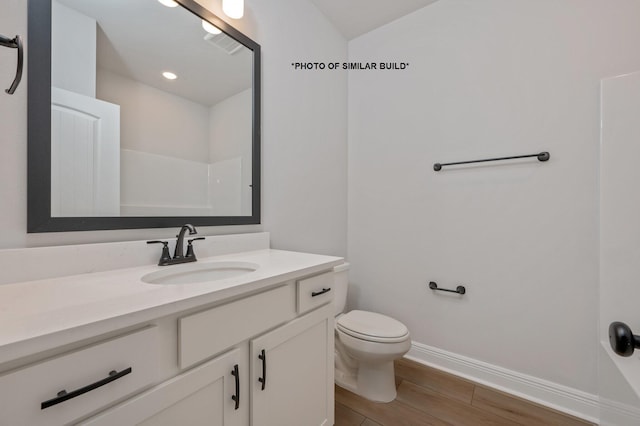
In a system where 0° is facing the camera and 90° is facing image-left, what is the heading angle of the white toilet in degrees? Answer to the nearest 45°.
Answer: approximately 315°

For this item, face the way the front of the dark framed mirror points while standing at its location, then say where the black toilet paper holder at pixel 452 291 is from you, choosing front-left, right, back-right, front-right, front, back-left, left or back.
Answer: front-left

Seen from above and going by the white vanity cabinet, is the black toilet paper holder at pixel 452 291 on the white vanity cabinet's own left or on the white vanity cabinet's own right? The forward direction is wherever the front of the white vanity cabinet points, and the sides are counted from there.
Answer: on the white vanity cabinet's own left
